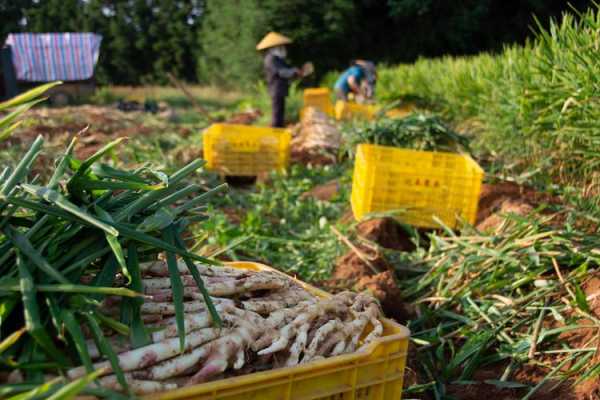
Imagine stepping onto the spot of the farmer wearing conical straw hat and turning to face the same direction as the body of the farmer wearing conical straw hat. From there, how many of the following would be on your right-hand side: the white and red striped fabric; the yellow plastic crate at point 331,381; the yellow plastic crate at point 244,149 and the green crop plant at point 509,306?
3

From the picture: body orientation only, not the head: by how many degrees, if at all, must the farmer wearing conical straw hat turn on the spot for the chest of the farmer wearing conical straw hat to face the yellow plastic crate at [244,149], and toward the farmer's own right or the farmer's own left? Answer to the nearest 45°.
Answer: approximately 90° to the farmer's own right

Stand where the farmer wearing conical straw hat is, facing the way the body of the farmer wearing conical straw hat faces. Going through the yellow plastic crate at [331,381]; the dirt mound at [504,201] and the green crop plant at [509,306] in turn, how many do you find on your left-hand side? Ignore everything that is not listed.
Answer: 0

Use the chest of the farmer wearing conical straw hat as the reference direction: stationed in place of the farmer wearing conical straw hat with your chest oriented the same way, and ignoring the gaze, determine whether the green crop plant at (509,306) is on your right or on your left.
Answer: on your right

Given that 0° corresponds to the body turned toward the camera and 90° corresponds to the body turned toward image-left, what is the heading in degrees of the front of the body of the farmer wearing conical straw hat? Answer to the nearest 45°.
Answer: approximately 270°

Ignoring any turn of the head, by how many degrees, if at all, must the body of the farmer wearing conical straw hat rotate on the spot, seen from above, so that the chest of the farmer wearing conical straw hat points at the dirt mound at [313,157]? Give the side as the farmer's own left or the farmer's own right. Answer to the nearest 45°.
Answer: approximately 90° to the farmer's own right

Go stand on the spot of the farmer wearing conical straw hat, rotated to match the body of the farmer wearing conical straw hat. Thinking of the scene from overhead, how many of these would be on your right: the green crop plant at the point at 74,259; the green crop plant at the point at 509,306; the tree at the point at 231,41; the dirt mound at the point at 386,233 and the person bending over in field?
3

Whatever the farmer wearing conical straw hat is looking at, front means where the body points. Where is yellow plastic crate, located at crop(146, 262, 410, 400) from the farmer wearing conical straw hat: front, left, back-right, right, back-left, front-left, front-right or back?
right

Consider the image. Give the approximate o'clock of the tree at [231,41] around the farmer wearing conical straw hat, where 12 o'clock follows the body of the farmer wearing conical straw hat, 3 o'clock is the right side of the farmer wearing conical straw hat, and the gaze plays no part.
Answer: The tree is roughly at 9 o'clock from the farmer wearing conical straw hat.

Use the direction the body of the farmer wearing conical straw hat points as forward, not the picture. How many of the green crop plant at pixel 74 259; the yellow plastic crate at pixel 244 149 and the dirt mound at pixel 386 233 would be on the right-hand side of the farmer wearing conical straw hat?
3

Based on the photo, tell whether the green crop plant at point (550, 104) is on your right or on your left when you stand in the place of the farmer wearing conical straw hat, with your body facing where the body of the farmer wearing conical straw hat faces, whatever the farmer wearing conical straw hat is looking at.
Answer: on your right

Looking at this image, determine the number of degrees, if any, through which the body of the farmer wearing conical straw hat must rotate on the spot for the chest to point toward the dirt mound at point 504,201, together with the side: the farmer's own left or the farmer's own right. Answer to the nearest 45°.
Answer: approximately 90° to the farmer's own right

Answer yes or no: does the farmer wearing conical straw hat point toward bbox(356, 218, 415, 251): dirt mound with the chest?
no
